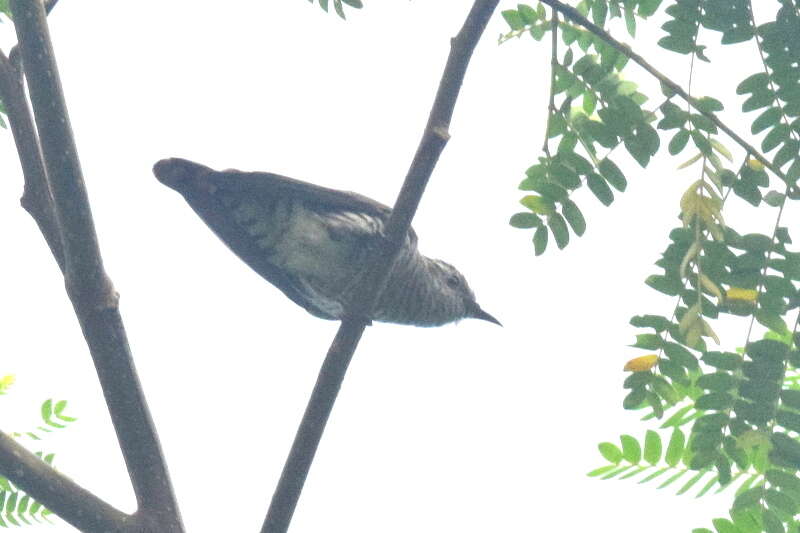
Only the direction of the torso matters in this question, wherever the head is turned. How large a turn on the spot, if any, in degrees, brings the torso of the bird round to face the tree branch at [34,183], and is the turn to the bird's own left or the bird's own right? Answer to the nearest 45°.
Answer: approximately 135° to the bird's own right

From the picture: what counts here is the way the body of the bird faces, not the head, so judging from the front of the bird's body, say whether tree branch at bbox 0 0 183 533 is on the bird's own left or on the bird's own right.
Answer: on the bird's own right

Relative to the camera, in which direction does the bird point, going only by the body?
to the viewer's right
